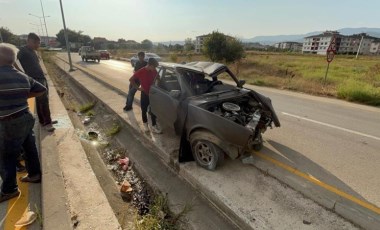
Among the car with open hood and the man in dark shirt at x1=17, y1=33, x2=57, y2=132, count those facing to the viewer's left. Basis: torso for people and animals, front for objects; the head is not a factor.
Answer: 0

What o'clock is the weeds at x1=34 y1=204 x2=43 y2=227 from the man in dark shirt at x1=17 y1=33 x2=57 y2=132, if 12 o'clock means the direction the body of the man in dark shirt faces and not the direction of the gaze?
The weeds is roughly at 3 o'clock from the man in dark shirt.

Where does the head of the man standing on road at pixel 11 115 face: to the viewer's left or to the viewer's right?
to the viewer's right

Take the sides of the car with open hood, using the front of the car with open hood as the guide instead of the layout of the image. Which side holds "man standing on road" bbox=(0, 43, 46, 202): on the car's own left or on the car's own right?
on the car's own right

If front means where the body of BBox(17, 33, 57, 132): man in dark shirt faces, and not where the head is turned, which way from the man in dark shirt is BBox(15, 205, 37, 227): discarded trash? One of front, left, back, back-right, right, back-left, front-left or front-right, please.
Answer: right

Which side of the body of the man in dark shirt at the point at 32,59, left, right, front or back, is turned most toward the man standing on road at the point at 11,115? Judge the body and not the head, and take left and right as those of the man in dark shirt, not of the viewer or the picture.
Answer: right

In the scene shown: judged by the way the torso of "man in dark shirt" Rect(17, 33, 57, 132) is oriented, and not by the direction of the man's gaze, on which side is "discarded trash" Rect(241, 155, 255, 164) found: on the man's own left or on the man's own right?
on the man's own right

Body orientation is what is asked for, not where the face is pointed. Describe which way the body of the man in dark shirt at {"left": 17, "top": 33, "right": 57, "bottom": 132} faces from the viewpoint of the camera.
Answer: to the viewer's right

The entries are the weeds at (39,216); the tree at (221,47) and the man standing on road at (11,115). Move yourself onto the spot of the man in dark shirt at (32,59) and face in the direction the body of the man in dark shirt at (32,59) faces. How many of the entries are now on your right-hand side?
2

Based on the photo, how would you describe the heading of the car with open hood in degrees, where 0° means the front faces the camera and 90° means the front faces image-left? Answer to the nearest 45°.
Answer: approximately 315°

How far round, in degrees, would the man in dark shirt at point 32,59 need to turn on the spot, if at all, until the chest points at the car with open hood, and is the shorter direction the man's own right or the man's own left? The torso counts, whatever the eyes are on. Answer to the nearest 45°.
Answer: approximately 45° to the man's own right

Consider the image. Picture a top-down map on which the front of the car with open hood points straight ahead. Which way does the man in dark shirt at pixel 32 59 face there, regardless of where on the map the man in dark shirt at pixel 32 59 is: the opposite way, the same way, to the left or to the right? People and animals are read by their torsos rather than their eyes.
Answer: to the left

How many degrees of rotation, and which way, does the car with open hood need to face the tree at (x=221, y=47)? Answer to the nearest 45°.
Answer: approximately 135° to its left

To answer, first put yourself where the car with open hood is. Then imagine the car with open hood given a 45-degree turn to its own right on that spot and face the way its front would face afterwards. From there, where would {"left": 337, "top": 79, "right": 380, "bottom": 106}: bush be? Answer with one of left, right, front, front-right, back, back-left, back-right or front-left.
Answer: back-left

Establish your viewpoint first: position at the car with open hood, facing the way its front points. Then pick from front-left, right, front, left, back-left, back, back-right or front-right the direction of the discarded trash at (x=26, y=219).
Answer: right
